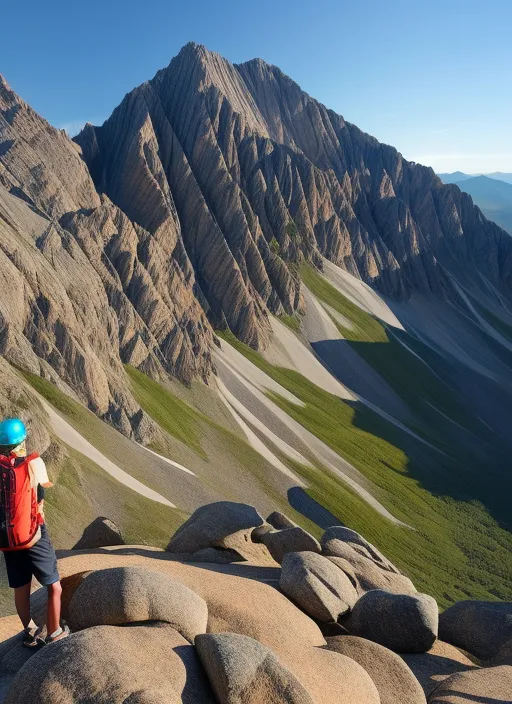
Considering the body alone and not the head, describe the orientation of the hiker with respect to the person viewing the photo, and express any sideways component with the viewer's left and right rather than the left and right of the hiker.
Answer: facing away from the viewer and to the right of the viewer

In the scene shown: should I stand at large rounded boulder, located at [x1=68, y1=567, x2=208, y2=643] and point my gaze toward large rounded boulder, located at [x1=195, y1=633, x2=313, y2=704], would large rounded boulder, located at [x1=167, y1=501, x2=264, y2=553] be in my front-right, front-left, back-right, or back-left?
back-left

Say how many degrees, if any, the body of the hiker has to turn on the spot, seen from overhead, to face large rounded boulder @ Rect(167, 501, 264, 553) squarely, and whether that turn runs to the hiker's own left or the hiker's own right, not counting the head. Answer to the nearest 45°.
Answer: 0° — they already face it

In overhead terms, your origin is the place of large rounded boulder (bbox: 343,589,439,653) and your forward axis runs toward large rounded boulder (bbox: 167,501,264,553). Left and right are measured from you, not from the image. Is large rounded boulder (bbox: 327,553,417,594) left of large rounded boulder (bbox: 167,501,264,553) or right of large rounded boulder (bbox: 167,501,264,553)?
right

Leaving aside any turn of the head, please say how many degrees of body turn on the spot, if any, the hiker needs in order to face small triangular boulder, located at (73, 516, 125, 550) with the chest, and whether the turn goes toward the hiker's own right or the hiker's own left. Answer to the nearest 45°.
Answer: approximately 45° to the hiker's own left

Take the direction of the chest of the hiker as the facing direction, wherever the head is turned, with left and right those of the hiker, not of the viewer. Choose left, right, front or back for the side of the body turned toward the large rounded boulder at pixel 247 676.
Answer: right
